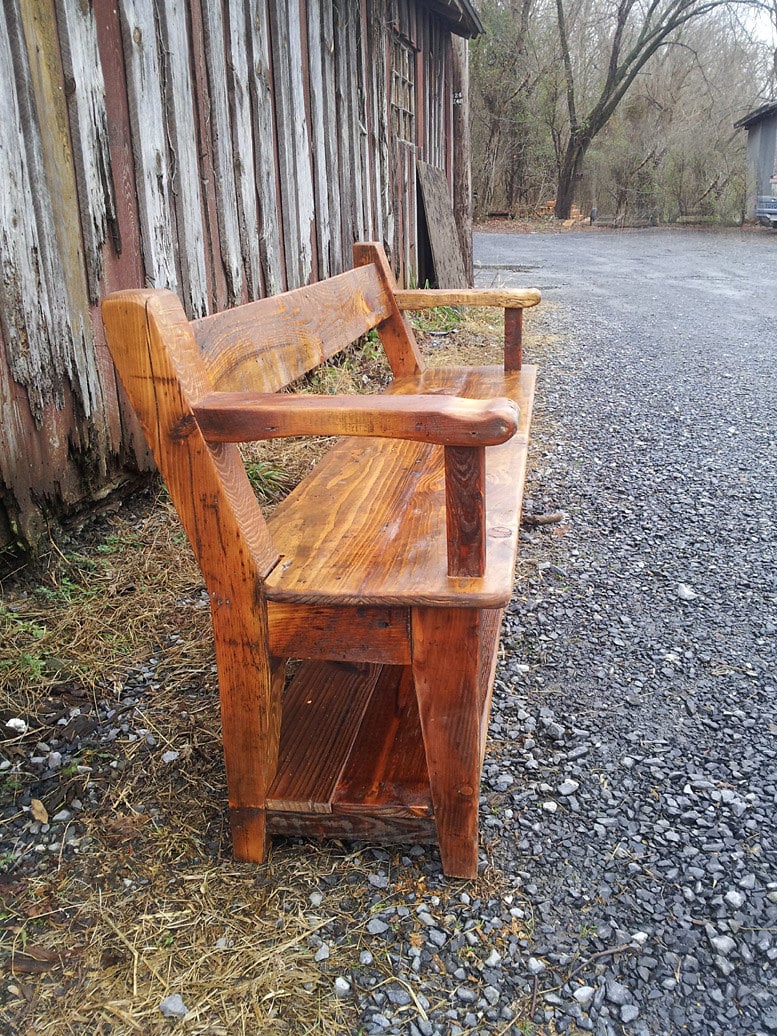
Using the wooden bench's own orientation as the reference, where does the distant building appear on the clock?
The distant building is roughly at 10 o'clock from the wooden bench.

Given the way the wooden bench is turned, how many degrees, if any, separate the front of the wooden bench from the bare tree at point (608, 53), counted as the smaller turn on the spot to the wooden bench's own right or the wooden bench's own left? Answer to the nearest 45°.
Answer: approximately 90° to the wooden bench's own left

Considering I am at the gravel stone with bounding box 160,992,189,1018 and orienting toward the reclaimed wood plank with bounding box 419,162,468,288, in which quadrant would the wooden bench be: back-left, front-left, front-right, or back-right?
front-right

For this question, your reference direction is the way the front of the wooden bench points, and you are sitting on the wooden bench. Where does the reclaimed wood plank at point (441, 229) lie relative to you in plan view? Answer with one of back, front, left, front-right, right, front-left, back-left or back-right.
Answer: left

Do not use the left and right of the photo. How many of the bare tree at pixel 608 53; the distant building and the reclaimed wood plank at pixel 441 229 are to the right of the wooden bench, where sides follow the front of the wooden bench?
0

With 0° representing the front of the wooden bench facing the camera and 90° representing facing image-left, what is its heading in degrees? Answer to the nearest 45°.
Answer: approximately 270°
